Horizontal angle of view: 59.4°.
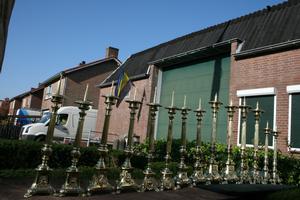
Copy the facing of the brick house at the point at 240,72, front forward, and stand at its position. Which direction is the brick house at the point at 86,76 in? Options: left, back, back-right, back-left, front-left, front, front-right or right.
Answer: right

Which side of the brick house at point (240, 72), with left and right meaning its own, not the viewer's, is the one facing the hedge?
front

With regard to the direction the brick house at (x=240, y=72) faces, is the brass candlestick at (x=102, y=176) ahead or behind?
ahead

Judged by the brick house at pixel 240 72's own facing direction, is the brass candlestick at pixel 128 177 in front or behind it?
in front

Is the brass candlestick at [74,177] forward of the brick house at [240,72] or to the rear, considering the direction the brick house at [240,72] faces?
forward

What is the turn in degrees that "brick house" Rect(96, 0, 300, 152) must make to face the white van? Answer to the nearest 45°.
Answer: approximately 90° to its right

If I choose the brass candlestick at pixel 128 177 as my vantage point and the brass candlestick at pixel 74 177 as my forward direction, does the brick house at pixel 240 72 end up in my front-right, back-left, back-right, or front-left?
back-right

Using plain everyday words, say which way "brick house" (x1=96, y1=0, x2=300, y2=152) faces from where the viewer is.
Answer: facing the viewer and to the left of the viewer

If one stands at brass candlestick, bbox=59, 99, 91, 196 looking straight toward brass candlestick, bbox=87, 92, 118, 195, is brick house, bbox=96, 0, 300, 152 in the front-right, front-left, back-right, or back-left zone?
front-left

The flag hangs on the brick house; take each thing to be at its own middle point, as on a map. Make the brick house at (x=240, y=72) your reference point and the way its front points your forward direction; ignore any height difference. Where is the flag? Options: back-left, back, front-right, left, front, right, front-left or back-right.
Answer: right

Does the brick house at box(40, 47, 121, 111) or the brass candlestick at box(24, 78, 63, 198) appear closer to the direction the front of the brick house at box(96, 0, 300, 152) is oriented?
the brass candlestick
